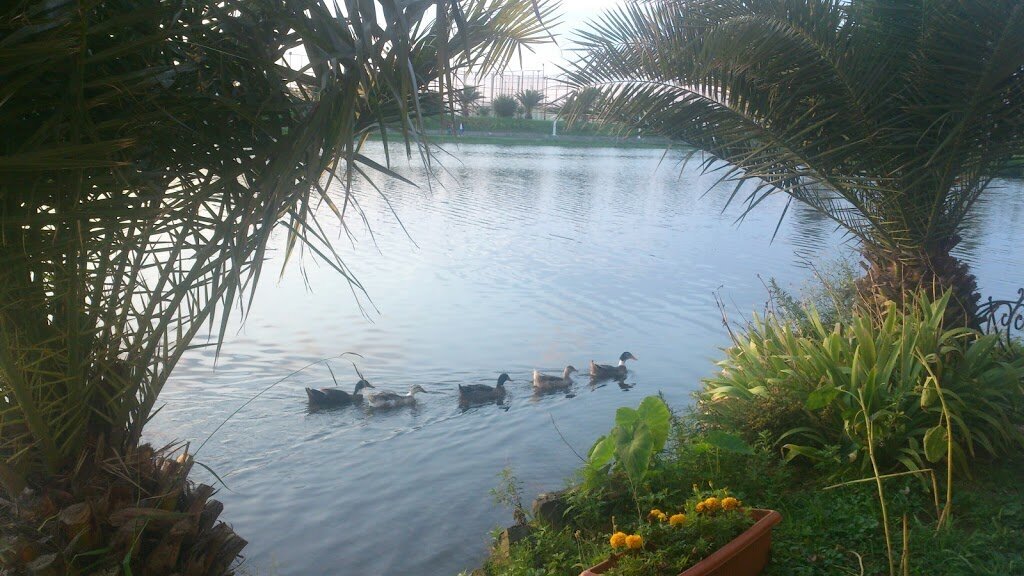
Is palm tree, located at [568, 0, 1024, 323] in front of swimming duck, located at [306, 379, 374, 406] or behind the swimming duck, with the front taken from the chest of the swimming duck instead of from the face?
in front

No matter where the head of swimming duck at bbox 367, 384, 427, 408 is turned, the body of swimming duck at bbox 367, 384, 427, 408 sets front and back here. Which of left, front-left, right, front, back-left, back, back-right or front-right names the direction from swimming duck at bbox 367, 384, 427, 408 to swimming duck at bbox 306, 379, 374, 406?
back

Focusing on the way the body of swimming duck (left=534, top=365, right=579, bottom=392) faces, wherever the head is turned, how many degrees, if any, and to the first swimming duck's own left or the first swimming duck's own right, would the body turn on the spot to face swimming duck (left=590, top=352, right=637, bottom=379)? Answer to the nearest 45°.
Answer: approximately 45° to the first swimming duck's own left

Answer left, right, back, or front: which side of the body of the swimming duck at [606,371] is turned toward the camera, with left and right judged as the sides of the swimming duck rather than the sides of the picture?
right

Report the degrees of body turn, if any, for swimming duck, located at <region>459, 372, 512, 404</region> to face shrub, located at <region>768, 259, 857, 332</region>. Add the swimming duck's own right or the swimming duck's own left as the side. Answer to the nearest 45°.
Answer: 0° — it already faces it

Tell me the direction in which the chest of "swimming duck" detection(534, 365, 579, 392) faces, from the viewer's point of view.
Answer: to the viewer's right

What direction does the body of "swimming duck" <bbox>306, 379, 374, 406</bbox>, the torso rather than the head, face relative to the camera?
to the viewer's right

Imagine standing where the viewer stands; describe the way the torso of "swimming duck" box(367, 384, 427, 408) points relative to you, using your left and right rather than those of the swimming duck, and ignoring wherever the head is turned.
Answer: facing to the right of the viewer

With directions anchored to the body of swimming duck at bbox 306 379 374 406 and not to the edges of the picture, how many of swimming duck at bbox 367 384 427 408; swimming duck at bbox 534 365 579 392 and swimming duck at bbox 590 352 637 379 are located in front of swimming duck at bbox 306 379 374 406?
3

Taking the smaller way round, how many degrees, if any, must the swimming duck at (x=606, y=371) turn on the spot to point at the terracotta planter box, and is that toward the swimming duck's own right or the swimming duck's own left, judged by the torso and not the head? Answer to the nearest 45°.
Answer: approximately 90° to the swimming duck's own right

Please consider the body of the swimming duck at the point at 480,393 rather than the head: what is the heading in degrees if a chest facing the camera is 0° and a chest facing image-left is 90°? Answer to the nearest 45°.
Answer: approximately 270°

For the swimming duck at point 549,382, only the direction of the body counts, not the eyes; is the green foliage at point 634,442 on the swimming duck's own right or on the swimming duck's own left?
on the swimming duck's own right
